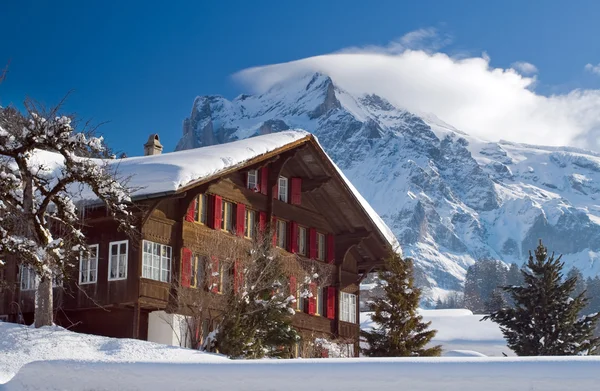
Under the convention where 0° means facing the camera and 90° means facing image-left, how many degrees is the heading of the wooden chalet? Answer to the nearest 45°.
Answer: approximately 315°

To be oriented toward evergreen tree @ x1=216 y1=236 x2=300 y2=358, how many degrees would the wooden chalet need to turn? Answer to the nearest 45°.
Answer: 0° — it already faces it

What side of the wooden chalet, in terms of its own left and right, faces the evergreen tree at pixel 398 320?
left

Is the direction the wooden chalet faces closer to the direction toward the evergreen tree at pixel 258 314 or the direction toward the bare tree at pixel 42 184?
the evergreen tree
